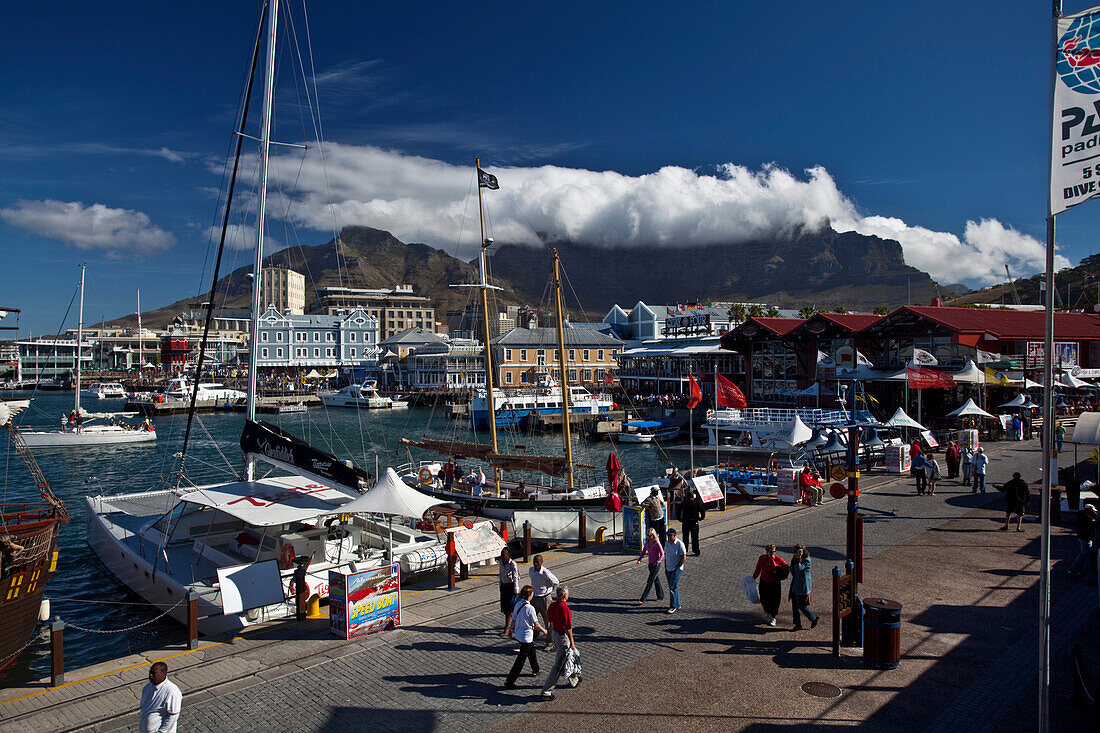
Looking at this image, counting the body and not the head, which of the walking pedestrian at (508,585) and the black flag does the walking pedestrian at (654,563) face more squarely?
the walking pedestrian

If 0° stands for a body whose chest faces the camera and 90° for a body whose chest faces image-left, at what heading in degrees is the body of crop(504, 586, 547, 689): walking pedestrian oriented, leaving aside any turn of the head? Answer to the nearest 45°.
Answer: approximately 225°

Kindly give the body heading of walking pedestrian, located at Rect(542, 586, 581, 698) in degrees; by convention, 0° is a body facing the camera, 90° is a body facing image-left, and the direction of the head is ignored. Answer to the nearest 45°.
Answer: approximately 225°

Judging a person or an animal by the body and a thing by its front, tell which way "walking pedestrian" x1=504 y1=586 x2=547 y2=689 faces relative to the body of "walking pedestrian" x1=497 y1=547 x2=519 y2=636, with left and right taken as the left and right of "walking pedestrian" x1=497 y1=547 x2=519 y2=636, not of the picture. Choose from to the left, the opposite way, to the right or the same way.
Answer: the opposite way

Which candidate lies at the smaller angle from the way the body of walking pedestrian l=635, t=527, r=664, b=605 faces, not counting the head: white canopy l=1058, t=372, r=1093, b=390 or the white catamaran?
the white catamaran

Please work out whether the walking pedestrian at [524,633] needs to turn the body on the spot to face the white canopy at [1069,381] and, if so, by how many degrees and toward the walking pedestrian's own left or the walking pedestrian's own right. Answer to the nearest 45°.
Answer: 0° — they already face it

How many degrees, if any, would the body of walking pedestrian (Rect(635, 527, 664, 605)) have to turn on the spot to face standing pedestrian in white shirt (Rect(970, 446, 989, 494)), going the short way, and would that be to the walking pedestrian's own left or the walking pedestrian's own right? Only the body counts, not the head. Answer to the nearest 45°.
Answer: approximately 180°

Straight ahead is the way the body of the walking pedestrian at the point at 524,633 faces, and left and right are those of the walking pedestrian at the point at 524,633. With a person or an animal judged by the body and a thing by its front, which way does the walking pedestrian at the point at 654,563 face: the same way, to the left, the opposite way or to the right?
the opposite way
